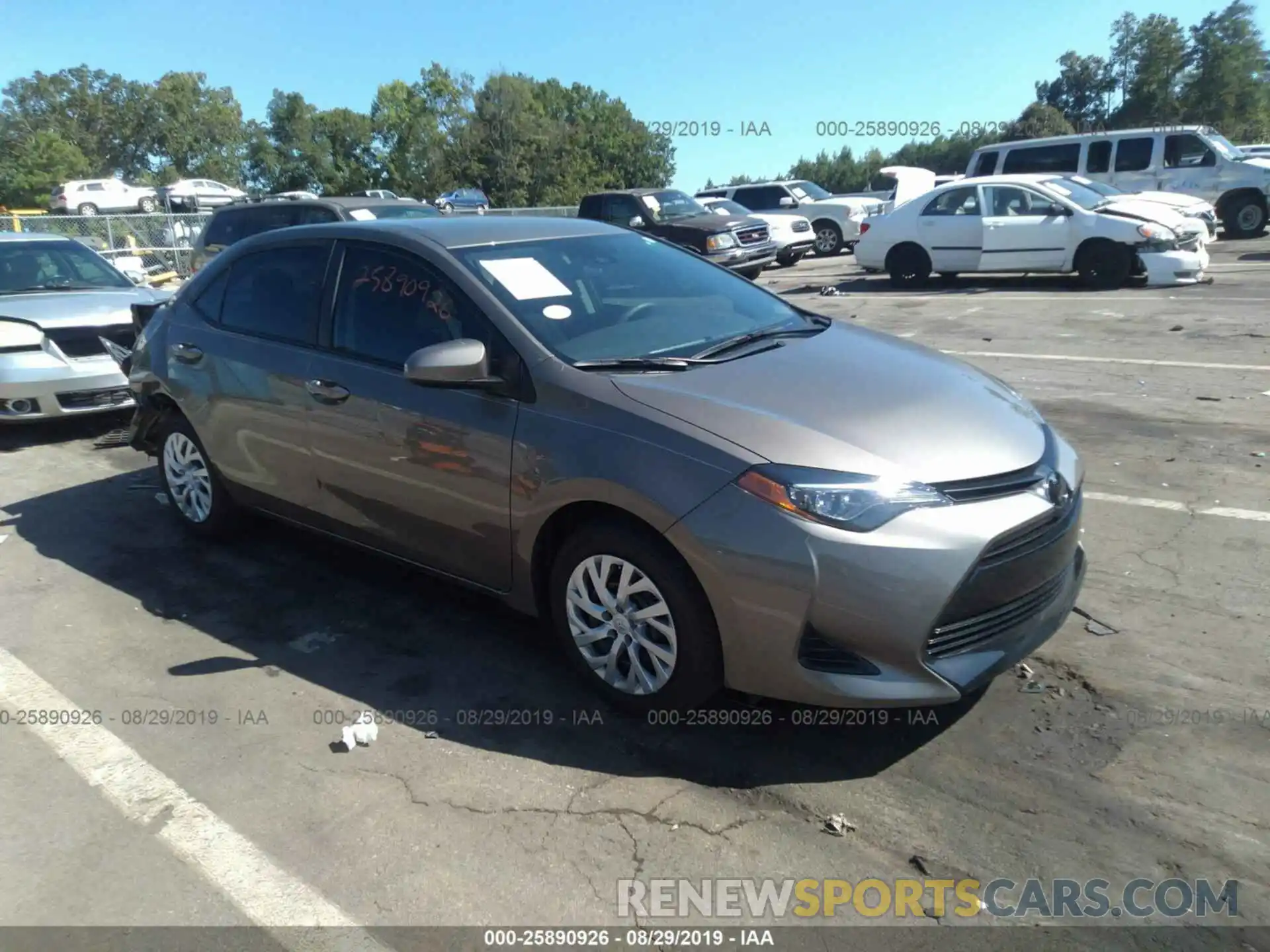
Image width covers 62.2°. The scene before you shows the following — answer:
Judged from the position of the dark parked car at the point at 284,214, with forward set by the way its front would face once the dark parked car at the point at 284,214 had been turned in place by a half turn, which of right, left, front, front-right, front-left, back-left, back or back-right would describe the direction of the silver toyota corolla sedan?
back-left

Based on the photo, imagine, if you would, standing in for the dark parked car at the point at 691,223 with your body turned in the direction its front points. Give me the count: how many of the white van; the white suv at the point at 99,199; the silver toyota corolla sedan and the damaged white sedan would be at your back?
1

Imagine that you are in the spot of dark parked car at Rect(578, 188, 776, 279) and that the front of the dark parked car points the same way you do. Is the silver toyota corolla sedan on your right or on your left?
on your right

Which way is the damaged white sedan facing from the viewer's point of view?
to the viewer's right

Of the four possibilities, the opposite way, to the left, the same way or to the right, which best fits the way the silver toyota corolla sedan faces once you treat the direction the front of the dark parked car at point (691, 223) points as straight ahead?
the same way

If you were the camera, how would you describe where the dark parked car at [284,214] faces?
facing the viewer and to the right of the viewer

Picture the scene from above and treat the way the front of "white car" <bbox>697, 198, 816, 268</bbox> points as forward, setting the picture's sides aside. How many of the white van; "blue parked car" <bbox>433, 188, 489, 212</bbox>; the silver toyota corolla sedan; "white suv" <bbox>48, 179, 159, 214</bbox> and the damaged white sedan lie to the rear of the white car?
2

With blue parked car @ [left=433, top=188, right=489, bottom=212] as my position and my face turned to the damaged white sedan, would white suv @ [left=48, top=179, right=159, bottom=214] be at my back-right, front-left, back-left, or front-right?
front-right

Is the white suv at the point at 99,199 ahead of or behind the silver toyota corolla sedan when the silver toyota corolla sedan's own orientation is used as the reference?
behind

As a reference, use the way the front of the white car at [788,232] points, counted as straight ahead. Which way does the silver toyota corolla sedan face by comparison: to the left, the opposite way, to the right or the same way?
the same way

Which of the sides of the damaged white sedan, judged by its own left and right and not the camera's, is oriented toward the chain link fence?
back

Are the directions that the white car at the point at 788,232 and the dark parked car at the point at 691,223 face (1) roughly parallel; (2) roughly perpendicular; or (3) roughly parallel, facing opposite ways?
roughly parallel
